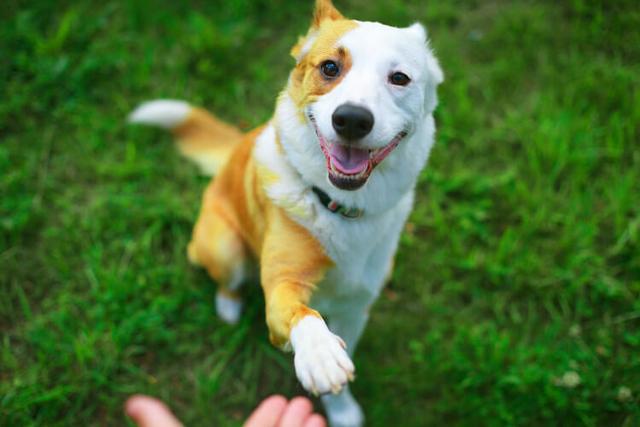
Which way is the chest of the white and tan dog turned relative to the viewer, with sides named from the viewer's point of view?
facing the viewer and to the right of the viewer
